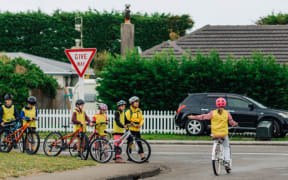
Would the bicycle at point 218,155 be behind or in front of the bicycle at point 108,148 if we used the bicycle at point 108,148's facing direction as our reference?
in front

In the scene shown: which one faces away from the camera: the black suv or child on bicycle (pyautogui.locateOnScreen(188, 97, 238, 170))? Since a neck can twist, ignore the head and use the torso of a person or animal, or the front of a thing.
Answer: the child on bicycle

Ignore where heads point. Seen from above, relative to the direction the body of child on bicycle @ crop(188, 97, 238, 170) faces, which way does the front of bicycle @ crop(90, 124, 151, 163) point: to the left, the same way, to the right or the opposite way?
to the right

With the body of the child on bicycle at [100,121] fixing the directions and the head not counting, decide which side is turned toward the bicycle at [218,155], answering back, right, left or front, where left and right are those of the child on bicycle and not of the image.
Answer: front

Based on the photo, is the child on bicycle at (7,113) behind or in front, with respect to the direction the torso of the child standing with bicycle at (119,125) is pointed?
behind

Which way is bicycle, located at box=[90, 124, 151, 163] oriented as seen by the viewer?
to the viewer's right

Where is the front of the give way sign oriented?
toward the camera

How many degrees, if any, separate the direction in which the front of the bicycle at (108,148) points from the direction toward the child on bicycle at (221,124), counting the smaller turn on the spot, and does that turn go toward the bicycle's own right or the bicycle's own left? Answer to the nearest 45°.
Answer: approximately 45° to the bicycle's own right

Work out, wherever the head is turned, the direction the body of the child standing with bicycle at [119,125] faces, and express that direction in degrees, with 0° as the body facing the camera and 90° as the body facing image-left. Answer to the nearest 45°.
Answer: approximately 270°

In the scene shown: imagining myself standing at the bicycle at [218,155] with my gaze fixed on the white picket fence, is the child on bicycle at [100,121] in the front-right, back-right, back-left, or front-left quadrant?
front-left

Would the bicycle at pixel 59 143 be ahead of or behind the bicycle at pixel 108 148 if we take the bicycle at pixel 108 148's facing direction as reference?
behind

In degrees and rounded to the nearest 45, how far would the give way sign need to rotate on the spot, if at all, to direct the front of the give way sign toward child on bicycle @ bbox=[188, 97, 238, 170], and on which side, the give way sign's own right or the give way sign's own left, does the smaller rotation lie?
approximately 45° to the give way sign's own left

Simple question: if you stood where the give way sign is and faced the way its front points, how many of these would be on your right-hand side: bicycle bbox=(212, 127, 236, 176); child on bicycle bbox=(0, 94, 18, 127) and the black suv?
1

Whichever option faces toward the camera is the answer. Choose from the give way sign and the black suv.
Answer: the give way sign

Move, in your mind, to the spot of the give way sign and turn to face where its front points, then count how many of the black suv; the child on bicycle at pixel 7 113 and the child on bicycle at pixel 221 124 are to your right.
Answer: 1
